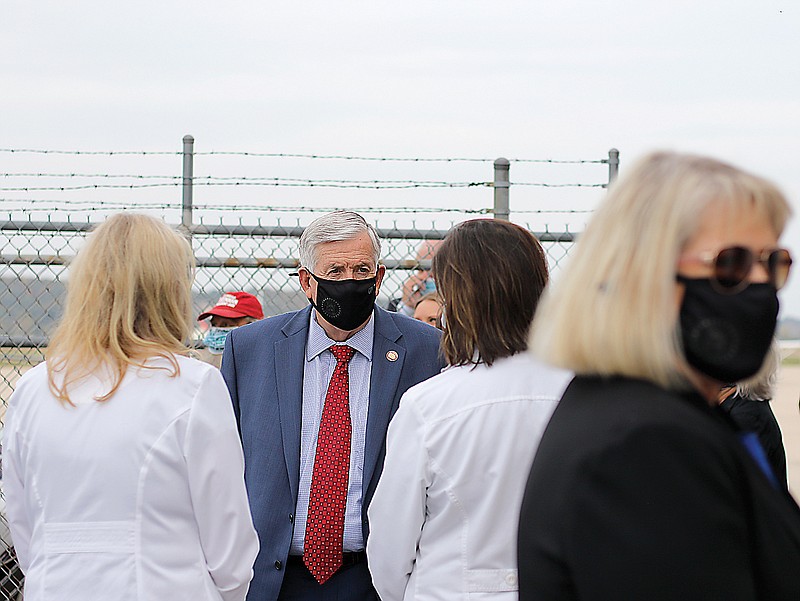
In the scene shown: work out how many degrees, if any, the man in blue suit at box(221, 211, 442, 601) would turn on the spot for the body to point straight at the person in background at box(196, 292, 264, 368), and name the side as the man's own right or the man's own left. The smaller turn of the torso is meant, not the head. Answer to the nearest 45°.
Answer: approximately 180°

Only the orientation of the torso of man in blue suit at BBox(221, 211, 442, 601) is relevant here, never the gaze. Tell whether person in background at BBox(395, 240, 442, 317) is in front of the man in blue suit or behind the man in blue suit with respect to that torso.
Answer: behind

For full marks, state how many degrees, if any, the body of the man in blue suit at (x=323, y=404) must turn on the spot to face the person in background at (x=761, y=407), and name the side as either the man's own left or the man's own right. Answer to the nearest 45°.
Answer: approximately 90° to the man's own left

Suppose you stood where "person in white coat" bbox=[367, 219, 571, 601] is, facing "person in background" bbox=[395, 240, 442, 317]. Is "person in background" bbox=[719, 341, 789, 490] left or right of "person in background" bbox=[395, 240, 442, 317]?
right

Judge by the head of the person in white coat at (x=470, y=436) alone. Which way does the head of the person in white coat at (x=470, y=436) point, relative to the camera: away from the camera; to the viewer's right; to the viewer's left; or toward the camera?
away from the camera

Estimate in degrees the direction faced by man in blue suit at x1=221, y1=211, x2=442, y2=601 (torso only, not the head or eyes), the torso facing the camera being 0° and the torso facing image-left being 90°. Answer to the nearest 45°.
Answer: approximately 0°

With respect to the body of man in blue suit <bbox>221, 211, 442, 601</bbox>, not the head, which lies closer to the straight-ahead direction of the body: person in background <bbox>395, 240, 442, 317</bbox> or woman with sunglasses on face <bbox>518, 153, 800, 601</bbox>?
the woman with sunglasses on face
